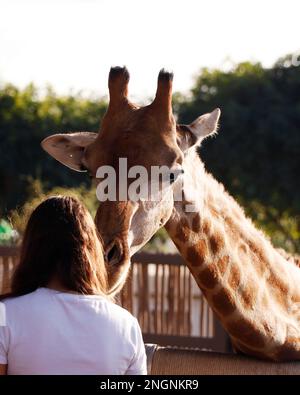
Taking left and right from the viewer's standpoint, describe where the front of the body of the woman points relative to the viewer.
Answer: facing away from the viewer

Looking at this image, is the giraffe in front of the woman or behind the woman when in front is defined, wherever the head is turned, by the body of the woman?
in front

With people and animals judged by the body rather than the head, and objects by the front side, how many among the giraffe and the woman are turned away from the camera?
1

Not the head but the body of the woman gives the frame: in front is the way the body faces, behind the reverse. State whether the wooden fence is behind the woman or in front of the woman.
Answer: in front

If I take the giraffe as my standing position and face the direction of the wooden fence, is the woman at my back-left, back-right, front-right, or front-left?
back-left

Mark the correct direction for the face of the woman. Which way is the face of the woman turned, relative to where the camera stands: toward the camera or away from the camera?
away from the camera

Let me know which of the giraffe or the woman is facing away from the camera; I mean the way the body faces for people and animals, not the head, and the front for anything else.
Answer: the woman

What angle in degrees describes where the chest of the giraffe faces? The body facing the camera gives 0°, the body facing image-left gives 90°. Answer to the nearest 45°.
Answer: approximately 45°
